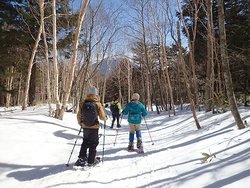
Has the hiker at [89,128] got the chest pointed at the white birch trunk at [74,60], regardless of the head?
yes

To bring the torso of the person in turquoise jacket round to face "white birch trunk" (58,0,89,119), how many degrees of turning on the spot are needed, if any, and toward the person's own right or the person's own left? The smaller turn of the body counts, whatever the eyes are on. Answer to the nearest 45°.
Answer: approximately 45° to the person's own left

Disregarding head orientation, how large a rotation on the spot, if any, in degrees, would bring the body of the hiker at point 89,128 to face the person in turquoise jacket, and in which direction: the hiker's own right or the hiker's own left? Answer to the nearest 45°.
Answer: approximately 45° to the hiker's own right

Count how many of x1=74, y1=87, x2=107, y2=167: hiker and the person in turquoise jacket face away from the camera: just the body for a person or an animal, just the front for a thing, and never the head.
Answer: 2

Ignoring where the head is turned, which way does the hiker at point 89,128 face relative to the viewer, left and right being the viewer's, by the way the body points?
facing away from the viewer

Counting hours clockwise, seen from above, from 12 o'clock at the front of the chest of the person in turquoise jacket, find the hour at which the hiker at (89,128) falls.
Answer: The hiker is roughly at 7 o'clock from the person in turquoise jacket.

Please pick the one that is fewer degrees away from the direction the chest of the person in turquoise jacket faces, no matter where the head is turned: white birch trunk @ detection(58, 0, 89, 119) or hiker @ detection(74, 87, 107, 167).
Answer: the white birch trunk

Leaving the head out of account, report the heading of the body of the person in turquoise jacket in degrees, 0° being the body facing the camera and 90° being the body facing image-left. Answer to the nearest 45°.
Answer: approximately 180°
